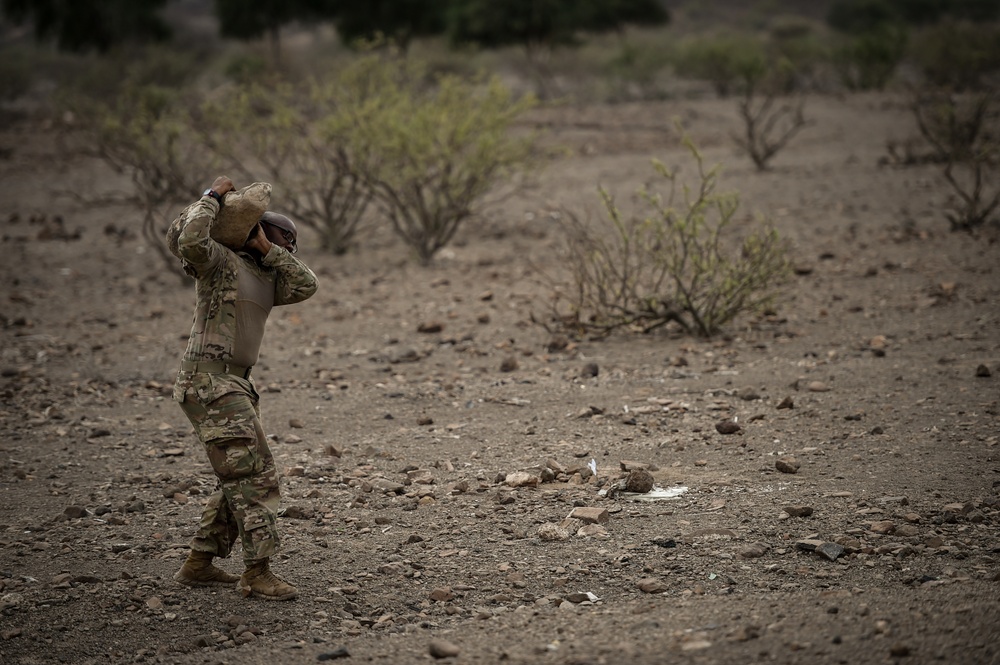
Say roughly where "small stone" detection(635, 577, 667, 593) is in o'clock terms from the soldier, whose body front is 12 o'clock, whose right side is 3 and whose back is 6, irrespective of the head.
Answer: The small stone is roughly at 11 o'clock from the soldier.

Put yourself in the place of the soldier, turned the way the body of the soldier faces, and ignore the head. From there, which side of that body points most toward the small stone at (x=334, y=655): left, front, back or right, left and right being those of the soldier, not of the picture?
front

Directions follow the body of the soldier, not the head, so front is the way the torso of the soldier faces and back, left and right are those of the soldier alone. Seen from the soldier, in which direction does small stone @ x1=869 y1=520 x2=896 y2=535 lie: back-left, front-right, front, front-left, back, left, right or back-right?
front-left

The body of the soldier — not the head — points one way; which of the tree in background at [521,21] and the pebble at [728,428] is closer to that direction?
the pebble

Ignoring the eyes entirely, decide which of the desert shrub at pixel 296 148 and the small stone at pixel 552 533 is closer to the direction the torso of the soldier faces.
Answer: the small stone

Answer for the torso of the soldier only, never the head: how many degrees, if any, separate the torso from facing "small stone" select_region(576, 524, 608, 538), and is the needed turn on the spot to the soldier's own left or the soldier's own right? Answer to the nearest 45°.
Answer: approximately 45° to the soldier's own left

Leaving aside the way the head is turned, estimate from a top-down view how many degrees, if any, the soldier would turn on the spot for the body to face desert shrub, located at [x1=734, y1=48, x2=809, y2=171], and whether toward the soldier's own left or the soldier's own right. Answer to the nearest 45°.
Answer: approximately 90° to the soldier's own left

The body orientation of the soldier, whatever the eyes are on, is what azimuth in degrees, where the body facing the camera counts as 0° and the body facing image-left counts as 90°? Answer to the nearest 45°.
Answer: approximately 315°

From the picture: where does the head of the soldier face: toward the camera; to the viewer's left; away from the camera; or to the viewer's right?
to the viewer's right

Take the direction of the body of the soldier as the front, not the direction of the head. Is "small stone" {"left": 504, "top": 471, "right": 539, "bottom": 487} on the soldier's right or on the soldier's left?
on the soldier's left

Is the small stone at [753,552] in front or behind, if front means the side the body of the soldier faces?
in front

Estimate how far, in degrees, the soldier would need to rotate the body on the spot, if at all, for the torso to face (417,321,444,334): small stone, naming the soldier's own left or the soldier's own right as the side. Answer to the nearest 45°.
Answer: approximately 135° to the soldier's own left
